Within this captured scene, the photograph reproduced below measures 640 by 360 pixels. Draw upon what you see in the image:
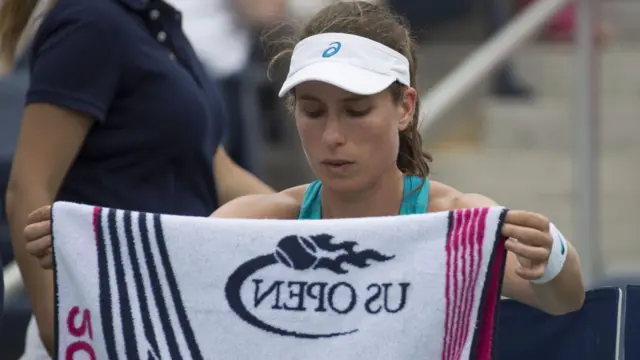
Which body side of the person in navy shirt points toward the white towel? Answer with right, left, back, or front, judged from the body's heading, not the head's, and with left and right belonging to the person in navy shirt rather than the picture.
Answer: front

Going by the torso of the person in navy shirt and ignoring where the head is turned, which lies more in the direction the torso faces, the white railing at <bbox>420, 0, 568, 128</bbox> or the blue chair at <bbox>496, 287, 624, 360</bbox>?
the blue chair

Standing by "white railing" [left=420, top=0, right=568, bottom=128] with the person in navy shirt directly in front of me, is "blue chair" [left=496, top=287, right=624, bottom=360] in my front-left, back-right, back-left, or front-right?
front-left

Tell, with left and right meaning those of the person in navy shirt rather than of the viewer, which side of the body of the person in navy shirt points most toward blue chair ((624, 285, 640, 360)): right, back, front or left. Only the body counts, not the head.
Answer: front

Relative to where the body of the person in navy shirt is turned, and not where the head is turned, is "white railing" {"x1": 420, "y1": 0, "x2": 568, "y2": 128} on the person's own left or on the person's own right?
on the person's own left

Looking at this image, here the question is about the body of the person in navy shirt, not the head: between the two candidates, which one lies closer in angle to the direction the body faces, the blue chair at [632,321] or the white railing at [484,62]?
the blue chair

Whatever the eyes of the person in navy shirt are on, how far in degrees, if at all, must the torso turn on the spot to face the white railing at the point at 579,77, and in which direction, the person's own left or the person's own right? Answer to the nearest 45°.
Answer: approximately 90° to the person's own left

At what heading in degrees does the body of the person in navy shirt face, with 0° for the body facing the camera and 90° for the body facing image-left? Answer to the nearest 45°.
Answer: approximately 315°
